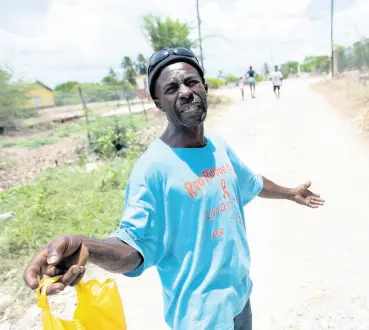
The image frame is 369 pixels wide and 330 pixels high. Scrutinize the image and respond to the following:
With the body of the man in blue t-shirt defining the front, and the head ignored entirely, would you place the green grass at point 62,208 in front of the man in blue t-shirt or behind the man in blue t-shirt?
behind

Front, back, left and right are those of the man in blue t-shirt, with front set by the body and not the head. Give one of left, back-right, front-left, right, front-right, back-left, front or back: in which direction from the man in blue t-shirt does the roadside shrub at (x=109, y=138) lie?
back-left

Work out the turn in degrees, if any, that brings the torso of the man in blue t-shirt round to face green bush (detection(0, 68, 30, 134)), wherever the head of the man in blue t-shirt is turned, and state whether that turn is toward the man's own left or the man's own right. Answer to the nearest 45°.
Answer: approximately 180°

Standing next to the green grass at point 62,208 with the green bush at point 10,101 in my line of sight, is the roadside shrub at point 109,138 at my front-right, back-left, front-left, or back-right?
front-right

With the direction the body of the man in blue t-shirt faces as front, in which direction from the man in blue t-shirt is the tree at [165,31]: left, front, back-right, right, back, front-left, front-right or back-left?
back-left

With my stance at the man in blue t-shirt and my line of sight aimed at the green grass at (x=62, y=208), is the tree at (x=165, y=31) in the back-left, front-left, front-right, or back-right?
front-right
